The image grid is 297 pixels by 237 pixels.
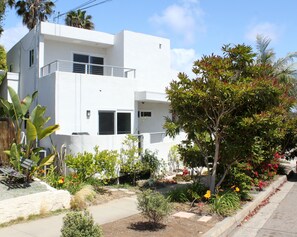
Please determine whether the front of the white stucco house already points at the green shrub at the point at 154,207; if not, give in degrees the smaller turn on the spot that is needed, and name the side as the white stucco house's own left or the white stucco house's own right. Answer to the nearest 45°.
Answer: approximately 45° to the white stucco house's own right

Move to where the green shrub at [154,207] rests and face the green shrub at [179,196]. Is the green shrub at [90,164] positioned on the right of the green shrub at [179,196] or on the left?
left

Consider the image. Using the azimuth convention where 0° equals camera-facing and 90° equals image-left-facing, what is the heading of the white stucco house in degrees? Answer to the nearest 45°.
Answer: approximately 315°

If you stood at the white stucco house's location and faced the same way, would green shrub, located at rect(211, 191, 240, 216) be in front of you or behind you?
in front

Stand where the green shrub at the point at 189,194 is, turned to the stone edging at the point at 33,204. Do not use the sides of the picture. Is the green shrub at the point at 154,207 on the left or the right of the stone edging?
left

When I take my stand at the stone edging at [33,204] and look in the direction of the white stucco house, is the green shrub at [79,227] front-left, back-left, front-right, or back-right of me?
back-right

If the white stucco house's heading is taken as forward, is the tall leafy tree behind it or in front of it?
in front

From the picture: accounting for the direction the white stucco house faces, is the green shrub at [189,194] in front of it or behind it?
in front

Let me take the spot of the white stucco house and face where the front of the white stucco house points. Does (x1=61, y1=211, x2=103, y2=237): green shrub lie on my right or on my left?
on my right

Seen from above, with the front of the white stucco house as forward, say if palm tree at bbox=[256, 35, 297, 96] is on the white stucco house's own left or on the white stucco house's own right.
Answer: on the white stucco house's own left
